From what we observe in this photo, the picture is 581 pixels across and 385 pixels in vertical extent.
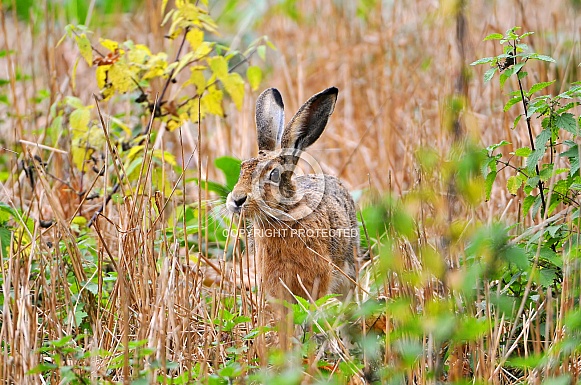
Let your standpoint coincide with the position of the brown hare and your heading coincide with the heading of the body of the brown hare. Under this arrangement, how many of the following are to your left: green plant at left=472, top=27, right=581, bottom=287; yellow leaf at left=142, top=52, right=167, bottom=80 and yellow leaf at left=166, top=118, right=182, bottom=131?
1

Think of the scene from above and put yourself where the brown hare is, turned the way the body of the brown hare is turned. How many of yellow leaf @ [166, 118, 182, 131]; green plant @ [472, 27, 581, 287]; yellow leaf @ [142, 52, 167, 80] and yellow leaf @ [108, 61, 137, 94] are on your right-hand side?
3

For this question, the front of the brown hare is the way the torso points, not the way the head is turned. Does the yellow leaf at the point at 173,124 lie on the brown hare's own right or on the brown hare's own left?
on the brown hare's own right

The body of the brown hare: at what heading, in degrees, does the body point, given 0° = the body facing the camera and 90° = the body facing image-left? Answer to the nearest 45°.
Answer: approximately 45°

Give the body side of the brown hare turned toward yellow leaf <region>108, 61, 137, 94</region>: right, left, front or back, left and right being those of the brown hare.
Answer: right

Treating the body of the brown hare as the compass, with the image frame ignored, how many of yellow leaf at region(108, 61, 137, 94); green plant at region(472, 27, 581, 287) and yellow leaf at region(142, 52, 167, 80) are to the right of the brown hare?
2
